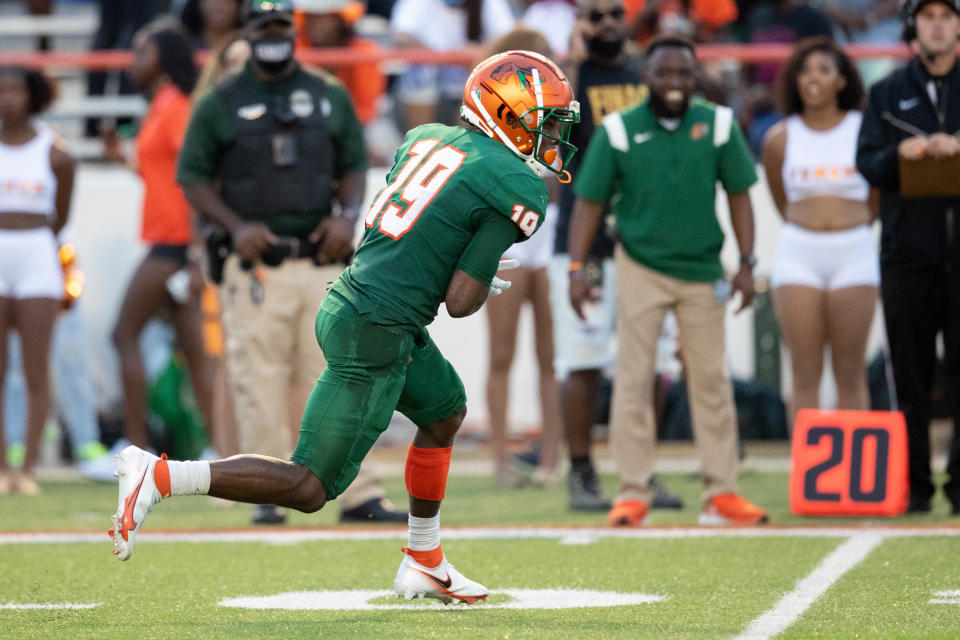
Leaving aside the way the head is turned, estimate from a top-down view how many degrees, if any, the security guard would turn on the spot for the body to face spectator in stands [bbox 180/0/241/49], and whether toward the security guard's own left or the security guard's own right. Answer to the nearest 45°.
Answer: approximately 180°

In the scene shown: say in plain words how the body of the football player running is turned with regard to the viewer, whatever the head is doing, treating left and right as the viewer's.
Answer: facing to the right of the viewer

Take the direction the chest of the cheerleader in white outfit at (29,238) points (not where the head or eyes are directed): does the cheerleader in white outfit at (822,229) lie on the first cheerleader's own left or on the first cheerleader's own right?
on the first cheerleader's own left

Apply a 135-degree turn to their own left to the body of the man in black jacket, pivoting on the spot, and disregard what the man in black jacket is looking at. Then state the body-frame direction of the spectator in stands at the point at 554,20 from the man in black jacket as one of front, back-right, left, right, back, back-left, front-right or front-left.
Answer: left

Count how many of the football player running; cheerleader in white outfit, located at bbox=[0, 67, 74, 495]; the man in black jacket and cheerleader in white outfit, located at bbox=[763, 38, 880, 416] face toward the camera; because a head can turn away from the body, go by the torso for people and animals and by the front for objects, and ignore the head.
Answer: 3

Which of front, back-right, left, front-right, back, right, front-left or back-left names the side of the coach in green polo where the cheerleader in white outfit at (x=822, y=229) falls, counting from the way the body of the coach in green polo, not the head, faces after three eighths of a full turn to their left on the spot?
front

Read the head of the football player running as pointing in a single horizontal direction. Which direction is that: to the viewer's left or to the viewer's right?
to the viewer's right

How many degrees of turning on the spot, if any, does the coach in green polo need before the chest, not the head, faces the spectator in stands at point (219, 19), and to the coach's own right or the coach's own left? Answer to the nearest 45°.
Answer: approximately 135° to the coach's own right

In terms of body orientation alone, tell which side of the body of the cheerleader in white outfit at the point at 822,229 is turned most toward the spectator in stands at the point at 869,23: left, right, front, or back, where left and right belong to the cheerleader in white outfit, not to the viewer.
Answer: back
